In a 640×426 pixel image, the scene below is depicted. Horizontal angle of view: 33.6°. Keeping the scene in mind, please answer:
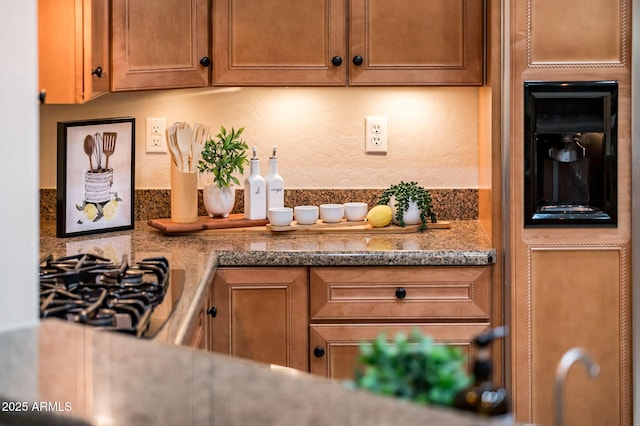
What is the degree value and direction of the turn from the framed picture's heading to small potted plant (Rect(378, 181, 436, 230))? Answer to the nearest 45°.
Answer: approximately 45° to its left

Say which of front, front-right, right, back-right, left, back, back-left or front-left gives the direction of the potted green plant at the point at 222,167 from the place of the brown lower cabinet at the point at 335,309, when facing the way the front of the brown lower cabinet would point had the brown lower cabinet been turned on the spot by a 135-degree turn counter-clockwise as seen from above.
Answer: left

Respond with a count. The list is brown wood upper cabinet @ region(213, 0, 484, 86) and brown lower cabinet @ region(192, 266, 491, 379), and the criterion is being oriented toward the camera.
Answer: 2

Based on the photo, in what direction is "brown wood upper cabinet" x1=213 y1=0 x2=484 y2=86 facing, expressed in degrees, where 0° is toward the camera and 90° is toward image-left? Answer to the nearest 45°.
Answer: approximately 0°

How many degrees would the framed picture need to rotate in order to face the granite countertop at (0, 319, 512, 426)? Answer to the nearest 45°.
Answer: approximately 45° to its right

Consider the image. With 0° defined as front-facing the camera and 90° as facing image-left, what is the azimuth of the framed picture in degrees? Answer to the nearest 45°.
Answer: approximately 315°

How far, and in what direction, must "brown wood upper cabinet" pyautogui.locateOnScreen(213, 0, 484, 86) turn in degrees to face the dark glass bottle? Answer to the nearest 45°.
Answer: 0° — it already faces it
